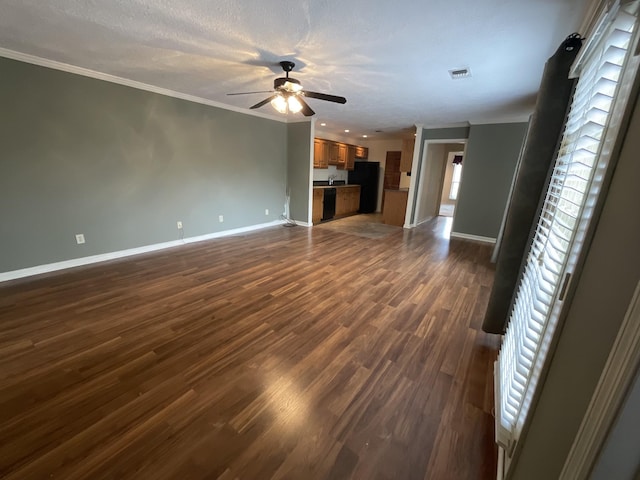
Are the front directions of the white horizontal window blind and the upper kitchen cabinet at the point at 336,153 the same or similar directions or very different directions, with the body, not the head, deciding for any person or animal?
very different directions

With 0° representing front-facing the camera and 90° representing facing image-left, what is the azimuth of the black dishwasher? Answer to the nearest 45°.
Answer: approximately 315°

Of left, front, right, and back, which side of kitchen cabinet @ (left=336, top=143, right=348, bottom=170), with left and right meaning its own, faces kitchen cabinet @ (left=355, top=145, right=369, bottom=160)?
left

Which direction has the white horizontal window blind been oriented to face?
to the viewer's left

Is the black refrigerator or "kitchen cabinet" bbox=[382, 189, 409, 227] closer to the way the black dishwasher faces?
the kitchen cabinet

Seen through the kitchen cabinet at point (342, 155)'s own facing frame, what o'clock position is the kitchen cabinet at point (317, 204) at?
the kitchen cabinet at point (317, 204) is roughly at 2 o'clock from the kitchen cabinet at point (342, 155).
